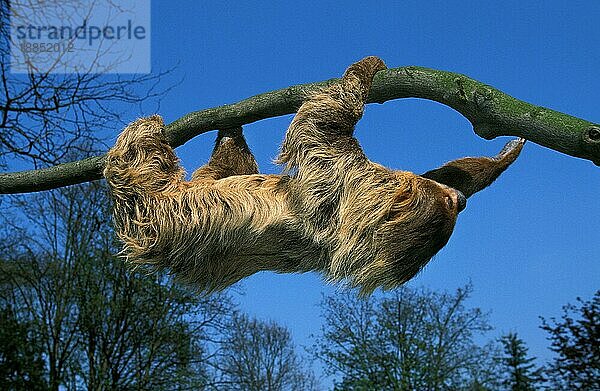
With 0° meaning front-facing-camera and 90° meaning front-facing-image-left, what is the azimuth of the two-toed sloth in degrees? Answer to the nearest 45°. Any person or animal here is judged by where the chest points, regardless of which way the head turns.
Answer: approximately 270°

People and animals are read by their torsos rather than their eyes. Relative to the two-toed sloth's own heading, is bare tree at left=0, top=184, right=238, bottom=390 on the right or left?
on its left
